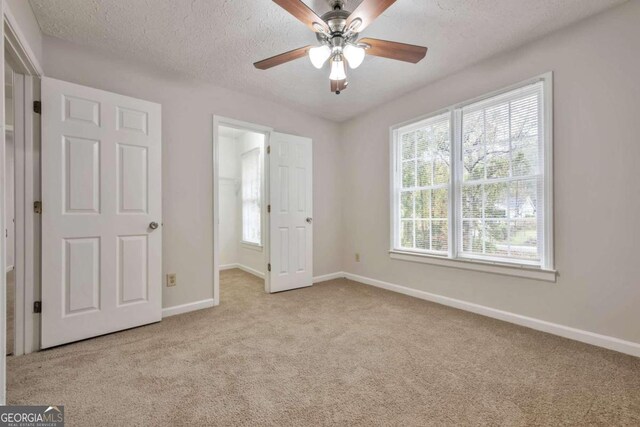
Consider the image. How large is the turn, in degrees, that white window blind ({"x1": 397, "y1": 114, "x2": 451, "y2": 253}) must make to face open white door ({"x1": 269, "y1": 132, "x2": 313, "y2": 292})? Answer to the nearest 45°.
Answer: approximately 45° to its right

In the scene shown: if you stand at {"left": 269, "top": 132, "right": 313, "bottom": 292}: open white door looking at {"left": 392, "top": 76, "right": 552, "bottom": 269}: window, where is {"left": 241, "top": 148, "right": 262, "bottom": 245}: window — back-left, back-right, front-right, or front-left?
back-left

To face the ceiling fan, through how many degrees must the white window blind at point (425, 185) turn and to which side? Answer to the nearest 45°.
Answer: approximately 45° to its left

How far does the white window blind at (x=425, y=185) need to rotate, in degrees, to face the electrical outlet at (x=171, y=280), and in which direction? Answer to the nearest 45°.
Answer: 0° — it already faces it

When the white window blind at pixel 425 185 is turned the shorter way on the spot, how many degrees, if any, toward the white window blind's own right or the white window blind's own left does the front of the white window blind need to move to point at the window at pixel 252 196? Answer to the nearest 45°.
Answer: approximately 45° to the white window blind's own right

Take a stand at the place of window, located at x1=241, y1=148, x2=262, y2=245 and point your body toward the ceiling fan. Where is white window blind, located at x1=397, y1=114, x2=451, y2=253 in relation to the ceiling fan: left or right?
left

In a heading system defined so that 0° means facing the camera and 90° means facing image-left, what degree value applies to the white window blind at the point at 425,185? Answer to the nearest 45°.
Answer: approximately 45°

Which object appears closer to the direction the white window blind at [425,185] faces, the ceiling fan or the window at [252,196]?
the ceiling fan
